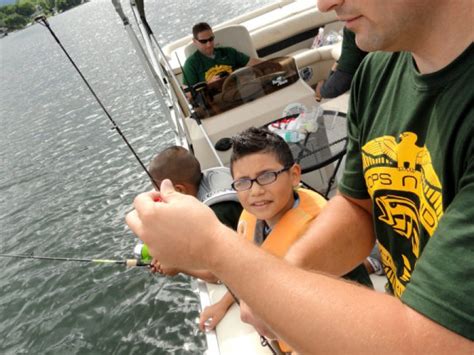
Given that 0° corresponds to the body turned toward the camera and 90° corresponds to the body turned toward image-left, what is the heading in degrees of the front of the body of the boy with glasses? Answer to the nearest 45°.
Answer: approximately 45°

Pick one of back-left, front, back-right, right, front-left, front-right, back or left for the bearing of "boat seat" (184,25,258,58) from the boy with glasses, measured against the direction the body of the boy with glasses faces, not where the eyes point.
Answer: back-right

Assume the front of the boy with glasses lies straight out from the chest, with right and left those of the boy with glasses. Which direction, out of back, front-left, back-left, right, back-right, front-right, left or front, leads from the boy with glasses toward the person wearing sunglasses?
back-right

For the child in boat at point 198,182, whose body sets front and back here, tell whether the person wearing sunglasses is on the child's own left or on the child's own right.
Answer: on the child's own right

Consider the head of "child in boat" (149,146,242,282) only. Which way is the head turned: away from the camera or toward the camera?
away from the camera
